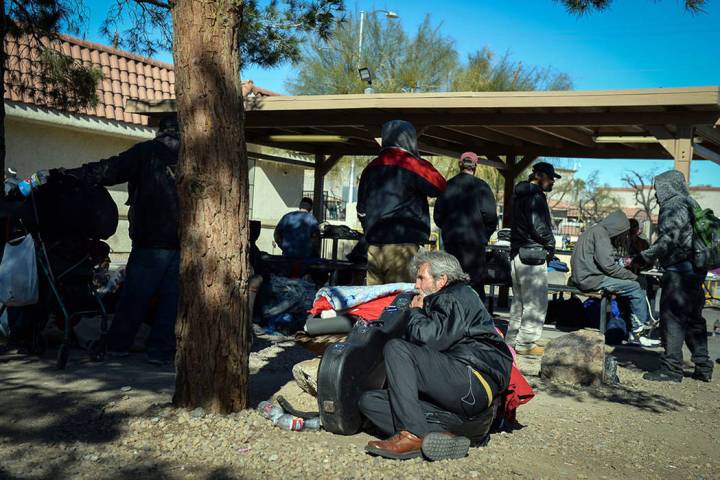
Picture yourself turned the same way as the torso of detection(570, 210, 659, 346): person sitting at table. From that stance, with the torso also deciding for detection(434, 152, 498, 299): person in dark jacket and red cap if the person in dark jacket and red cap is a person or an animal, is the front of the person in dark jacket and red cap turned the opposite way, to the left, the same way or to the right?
to the left

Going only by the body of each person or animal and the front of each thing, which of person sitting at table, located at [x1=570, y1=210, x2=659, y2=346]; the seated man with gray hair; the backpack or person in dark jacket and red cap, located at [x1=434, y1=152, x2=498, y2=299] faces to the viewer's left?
the seated man with gray hair

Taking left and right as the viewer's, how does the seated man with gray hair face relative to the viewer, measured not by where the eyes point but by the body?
facing to the left of the viewer

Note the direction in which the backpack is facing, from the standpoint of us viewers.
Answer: facing to the right of the viewer

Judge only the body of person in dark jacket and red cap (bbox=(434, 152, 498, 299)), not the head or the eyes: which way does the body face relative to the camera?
away from the camera

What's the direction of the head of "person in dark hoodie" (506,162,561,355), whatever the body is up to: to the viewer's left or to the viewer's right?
to the viewer's right

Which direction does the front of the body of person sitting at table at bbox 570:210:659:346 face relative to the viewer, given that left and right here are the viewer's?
facing to the right of the viewer

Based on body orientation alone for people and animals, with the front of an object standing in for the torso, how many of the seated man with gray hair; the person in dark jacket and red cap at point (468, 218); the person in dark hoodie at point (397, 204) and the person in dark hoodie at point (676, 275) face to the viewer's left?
2

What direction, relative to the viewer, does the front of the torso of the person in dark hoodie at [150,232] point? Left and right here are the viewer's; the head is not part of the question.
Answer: facing away from the viewer

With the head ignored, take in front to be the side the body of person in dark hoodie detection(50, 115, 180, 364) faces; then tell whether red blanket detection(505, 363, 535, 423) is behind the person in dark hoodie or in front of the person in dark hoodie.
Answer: behind

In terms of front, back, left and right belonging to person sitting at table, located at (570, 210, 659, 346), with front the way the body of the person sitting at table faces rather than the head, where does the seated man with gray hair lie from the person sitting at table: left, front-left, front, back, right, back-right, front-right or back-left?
right

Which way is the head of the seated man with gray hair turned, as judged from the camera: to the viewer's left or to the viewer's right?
to the viewer's left

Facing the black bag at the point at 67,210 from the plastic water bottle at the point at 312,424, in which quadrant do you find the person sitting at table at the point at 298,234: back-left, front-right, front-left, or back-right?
front-right

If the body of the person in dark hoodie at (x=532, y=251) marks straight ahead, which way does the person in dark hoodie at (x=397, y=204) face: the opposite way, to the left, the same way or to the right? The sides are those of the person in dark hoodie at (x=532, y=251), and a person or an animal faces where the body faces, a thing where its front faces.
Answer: to the left

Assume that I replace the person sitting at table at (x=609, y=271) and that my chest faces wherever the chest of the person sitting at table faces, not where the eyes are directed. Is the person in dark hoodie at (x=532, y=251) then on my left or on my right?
on my right
